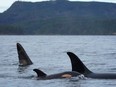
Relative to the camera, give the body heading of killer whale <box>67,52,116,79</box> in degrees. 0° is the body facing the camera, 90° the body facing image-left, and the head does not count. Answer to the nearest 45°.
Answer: approximately 270°
